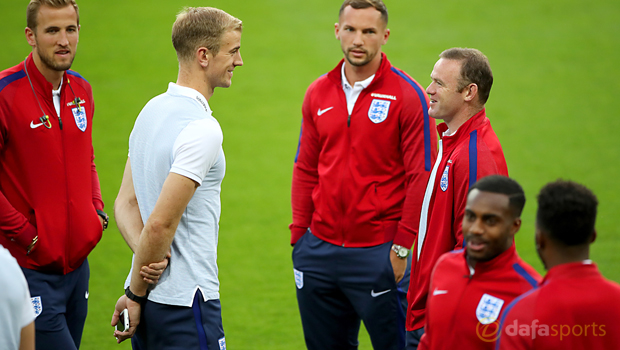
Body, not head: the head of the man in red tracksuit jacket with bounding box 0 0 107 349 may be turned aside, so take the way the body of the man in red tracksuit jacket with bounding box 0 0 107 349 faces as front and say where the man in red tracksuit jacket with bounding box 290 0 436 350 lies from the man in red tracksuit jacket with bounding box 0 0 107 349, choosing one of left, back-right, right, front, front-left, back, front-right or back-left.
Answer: front-left

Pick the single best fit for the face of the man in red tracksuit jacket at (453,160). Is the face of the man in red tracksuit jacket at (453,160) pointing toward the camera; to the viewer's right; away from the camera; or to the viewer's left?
to the viewer's left

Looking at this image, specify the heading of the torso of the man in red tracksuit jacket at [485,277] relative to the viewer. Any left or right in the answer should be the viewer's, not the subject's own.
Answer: facing the viewer and to the left of the viewer

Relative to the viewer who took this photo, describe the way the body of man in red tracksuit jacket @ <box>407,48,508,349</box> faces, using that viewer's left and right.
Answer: facing to the left of the viewer

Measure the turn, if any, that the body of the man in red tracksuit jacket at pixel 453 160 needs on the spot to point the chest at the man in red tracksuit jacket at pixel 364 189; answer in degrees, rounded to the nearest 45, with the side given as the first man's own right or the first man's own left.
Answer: approximately 45° to the first man's own right

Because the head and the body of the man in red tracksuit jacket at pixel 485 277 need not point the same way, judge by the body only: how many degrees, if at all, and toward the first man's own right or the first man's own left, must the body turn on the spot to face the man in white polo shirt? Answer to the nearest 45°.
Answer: approximately 45° to the first man's own right

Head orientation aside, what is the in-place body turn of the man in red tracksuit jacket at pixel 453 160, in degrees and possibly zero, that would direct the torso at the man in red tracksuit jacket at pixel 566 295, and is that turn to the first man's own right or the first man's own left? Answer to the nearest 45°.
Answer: approximately 90° to the first man's own left

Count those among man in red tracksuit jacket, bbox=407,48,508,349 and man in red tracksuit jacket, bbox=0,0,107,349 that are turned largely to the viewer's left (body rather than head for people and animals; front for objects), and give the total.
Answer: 1

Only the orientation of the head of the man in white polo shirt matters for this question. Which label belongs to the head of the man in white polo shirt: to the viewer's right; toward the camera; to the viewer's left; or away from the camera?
to the viewer's right

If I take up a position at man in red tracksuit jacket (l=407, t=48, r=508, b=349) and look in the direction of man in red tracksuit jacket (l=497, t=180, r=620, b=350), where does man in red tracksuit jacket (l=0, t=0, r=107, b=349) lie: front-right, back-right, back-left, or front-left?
back-right
